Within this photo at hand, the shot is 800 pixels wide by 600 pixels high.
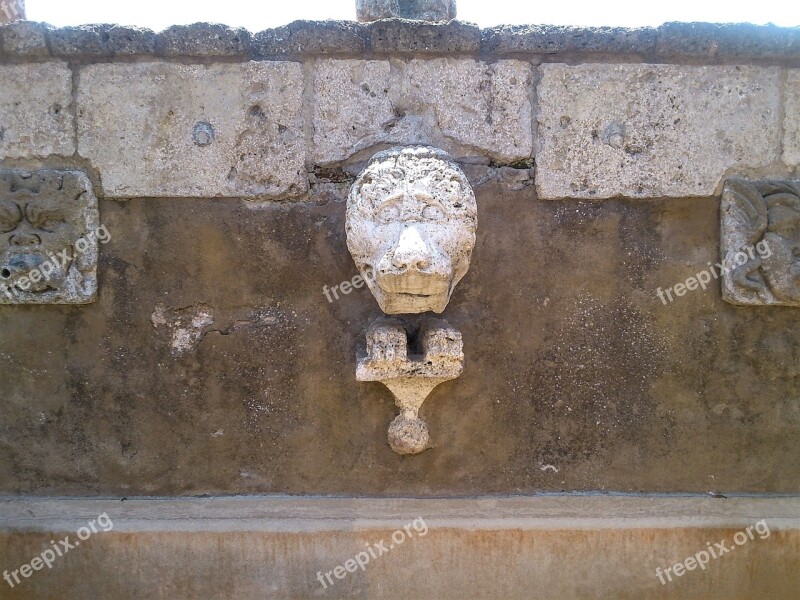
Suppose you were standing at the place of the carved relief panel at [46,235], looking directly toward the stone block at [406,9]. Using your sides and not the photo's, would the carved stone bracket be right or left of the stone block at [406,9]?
right

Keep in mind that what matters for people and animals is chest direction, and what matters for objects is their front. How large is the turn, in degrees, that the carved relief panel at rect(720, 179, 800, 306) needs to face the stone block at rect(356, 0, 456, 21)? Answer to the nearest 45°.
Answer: approximately 90° to its right

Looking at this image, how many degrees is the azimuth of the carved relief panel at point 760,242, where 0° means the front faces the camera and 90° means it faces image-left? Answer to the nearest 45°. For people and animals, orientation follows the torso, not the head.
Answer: approximately 0°

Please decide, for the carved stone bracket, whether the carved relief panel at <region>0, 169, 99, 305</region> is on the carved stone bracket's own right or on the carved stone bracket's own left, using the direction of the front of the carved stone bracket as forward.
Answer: on the carved stone bracket's own right

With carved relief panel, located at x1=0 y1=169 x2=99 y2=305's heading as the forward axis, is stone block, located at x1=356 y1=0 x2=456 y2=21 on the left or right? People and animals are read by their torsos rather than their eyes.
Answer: on its left

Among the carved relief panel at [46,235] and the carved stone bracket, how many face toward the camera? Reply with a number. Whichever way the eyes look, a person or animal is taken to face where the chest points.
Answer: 2

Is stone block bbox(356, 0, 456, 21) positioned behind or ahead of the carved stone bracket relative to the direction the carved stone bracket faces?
behind

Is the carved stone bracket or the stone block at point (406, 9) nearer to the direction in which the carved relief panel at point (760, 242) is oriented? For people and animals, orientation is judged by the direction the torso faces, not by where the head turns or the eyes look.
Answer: the carved stone bracket

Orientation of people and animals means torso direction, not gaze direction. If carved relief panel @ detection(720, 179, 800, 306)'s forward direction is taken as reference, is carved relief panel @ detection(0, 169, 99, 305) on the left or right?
on its right

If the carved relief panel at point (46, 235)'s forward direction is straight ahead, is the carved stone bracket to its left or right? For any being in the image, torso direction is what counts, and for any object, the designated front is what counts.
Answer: on its left
